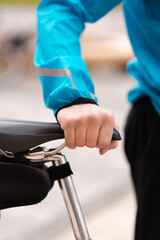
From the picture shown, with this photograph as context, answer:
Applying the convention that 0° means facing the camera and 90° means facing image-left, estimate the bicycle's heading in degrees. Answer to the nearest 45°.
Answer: approximately 270°
